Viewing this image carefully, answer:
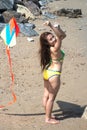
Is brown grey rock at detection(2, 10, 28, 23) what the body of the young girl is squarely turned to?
no

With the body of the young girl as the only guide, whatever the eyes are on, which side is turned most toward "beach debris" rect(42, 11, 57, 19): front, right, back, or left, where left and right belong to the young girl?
left

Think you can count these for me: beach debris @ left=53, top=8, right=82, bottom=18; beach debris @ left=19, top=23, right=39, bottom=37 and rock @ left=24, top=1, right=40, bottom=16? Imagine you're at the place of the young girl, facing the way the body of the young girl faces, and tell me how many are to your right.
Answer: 0

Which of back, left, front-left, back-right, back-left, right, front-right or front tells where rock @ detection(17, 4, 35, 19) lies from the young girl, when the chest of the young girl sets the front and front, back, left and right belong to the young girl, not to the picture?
left

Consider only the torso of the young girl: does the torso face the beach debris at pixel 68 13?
no

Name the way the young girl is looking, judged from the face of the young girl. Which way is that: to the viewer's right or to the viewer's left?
to the viewer's right

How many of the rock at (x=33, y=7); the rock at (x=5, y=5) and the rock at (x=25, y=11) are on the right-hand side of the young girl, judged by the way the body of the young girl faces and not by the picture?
0

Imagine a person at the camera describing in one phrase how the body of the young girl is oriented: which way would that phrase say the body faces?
to the viewer's right

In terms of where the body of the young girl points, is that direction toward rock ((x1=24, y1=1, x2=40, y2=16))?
no
